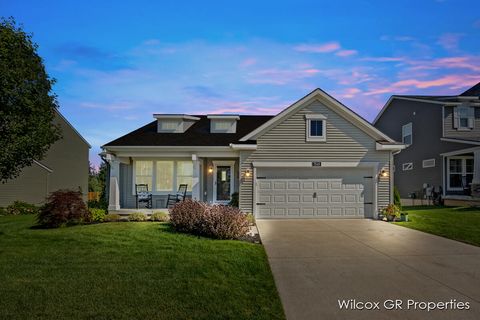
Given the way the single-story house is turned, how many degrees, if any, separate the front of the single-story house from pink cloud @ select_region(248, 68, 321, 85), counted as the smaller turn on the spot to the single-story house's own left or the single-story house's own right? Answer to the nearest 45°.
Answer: approximately 180°

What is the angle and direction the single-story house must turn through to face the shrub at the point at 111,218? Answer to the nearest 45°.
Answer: approximately 90° to its right

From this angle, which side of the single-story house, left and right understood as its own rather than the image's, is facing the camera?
front

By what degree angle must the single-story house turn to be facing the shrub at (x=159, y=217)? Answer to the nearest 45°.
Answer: approximately 90° to its right

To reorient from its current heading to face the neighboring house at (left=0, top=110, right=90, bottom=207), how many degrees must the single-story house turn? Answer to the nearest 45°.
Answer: approximately 135° to its right

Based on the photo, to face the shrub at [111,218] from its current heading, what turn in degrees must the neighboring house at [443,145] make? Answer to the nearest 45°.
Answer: approximately 90° to its right

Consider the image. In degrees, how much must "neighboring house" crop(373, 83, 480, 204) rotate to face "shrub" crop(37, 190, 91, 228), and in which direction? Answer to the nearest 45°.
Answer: approximately 90° to its right

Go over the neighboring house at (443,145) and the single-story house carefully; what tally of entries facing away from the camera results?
0

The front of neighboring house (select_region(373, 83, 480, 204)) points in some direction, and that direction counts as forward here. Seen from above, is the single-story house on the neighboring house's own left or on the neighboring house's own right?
on the neighboring house's own right

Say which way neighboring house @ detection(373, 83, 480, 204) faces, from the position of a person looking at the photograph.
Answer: facing the viewer and to the right of the viewer

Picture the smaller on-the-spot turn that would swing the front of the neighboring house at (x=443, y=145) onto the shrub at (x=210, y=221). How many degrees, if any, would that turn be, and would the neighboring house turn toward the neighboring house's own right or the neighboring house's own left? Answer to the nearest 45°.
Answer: approximately 45° to the neighboring house's own right

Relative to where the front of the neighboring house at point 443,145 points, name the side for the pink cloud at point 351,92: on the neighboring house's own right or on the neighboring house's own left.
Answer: on the neighboring house's own right
